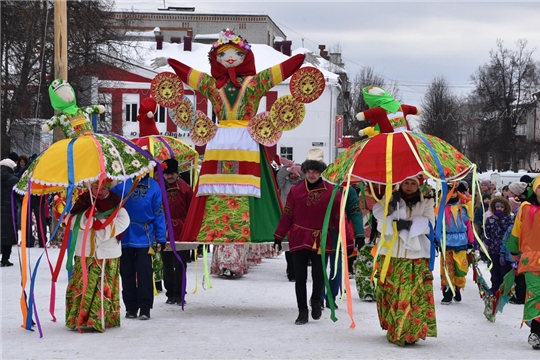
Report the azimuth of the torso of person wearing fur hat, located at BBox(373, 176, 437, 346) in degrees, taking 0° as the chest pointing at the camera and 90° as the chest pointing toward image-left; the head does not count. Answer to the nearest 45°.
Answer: approximately 0°

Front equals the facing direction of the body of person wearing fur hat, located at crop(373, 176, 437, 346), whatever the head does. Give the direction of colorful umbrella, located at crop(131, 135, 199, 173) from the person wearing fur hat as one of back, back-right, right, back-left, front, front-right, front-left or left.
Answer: back-right

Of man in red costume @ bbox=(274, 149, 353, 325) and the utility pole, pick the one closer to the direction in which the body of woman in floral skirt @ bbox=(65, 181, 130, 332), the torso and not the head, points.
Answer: the man in red costume

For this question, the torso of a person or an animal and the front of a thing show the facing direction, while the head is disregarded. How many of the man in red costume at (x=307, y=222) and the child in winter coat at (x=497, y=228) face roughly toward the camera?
2

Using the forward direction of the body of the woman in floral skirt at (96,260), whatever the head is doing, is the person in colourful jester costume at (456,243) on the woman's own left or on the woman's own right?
on the woman's own left

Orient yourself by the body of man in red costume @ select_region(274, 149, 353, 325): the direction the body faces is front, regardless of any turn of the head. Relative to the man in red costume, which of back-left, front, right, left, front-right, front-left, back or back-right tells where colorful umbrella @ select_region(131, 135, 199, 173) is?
back-right

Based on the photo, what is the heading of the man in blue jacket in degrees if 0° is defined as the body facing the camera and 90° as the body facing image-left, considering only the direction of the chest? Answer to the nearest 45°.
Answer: approximately 0°

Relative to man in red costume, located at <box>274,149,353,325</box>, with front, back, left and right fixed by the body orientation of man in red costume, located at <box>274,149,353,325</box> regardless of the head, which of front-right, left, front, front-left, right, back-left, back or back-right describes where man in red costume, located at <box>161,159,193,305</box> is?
back-right
